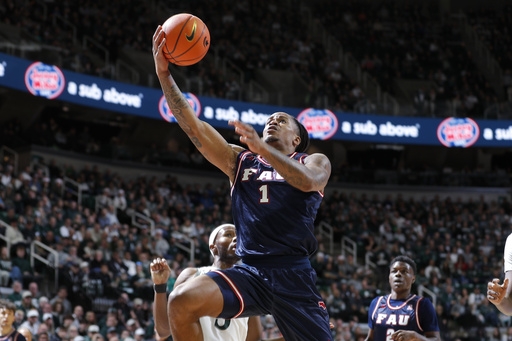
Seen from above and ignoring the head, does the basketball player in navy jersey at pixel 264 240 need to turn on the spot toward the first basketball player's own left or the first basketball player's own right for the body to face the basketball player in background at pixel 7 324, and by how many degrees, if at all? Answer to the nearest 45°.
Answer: approximately 90° to the first basketball player's own right

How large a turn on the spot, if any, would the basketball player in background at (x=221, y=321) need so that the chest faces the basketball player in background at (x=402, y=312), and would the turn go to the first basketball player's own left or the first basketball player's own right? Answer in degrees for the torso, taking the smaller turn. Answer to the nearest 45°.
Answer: approximately 90° to the first basketball player's own left

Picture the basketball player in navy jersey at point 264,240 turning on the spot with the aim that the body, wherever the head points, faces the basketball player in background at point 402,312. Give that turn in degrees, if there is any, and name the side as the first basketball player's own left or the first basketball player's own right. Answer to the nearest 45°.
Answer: approximately 180°

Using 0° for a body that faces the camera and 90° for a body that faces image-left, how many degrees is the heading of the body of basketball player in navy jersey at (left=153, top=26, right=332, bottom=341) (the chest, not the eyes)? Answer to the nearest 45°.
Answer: approximately 45°

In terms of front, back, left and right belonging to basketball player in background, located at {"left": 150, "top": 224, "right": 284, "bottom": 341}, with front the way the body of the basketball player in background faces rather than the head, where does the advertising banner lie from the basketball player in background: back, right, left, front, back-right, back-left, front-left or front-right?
back-left

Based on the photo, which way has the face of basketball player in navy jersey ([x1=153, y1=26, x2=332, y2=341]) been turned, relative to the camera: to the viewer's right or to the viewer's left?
to the viewer's left

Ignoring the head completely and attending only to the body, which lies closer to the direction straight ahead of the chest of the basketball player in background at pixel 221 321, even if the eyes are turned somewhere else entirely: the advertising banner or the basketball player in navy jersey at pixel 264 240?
the basketball player in navy jersey
